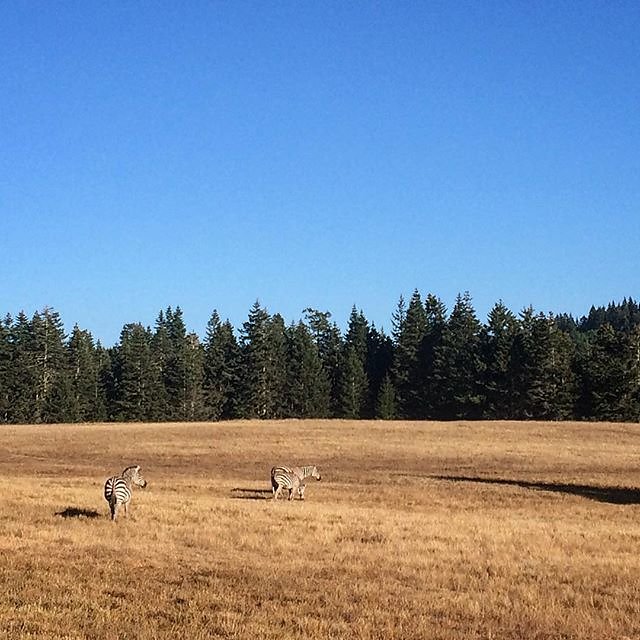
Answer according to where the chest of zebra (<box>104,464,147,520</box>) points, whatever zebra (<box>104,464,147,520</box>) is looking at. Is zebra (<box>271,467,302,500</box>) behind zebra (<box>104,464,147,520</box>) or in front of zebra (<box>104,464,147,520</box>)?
in front

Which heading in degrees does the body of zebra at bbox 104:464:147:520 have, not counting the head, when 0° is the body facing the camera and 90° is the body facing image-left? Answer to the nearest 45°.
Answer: approximately 225°
